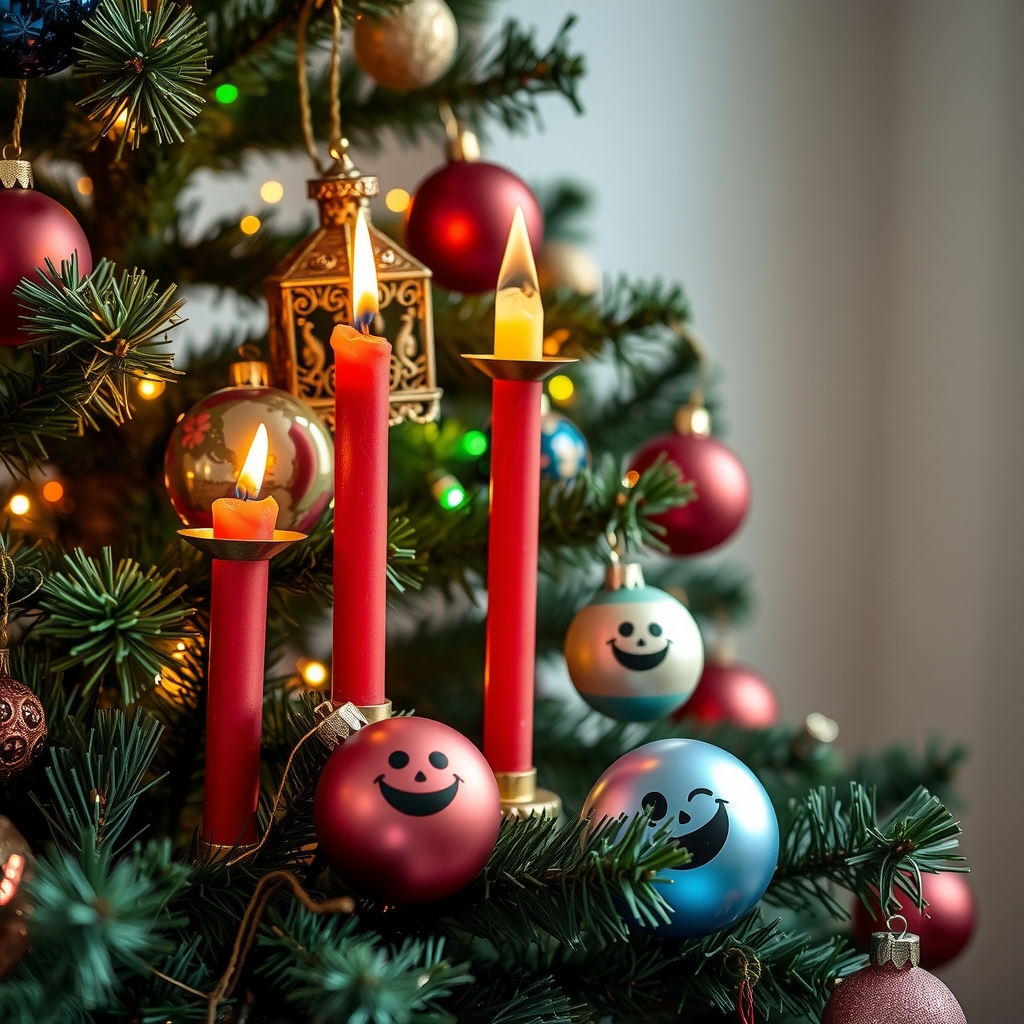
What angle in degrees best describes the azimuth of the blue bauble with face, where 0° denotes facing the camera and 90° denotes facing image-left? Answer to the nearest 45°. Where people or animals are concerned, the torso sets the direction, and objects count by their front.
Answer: approximately 0°
